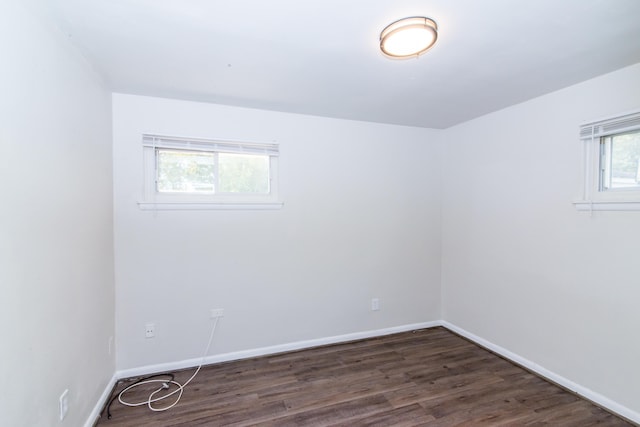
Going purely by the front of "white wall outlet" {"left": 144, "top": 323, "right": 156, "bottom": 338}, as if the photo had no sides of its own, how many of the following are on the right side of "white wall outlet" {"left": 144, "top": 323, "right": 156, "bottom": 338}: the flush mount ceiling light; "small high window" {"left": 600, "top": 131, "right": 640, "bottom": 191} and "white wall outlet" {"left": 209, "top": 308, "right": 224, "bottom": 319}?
0

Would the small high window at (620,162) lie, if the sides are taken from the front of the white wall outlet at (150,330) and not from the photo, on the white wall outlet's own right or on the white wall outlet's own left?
on the white wall outlet's own left

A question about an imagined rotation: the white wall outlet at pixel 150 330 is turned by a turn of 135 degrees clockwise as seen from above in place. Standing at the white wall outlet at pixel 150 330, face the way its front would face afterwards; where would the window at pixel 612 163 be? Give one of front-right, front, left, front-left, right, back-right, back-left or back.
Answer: back

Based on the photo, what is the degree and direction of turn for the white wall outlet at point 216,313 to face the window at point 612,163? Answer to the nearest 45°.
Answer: approximately 45° to its left

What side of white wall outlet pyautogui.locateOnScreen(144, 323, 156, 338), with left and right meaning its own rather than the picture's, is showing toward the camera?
front

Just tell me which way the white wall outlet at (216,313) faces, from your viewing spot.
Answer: facing the viewer

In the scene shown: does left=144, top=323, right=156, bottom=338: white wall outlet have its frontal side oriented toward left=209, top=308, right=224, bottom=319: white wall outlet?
no

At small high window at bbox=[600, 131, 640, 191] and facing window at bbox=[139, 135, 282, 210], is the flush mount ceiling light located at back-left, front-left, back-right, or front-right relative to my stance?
front-left

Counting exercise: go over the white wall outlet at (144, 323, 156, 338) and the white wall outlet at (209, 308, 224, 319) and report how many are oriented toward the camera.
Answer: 2

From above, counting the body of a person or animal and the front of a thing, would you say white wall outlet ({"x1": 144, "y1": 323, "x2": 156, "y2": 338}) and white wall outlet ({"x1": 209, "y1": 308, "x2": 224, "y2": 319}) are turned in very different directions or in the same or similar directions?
same or similar directions
